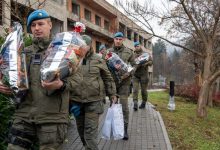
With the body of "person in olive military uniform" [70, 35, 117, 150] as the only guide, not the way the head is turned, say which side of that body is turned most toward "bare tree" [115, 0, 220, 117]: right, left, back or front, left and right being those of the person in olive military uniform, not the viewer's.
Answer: back

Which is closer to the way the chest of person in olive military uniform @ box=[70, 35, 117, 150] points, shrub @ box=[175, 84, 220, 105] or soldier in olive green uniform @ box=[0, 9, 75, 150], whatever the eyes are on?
the soldier in olive green uniform

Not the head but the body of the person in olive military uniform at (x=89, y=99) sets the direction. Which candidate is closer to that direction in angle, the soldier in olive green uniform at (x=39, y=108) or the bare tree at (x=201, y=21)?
the soldier in olive green uniform

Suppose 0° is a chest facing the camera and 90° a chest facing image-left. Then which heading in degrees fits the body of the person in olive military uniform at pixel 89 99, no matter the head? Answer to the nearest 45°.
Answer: approximately 45°
